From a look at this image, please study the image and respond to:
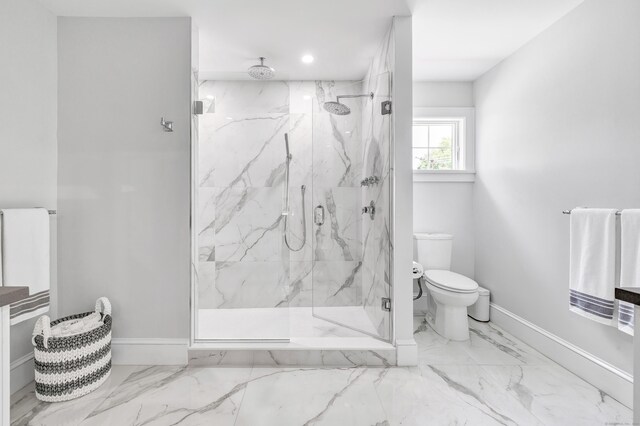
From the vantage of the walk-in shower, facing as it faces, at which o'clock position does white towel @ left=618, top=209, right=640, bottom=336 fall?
The white towel is roughly at 10 o'clock from the walk-in shower.

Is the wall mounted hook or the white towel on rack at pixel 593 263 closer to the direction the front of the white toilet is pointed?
the white towel on rack

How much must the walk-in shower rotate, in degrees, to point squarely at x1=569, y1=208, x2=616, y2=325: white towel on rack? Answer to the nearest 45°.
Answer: approximately 90° to its left

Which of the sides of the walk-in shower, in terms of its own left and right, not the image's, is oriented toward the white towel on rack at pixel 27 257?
right

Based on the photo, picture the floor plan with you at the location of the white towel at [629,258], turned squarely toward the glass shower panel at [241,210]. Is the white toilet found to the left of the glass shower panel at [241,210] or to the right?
right

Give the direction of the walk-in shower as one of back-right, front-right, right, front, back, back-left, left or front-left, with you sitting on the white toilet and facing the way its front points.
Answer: right

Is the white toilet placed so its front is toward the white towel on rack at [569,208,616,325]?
yes

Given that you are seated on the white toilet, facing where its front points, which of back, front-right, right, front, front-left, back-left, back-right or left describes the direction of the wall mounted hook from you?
right

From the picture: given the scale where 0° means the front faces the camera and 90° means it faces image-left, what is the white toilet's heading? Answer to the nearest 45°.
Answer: approximately 315°

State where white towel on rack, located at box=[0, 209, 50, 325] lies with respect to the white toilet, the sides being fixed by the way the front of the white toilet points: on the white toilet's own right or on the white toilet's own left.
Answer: on the white toilet's own right

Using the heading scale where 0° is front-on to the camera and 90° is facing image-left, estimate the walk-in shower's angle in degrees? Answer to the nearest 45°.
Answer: approximately 0°

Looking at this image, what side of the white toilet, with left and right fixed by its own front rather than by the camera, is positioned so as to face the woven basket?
right
